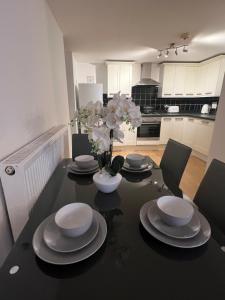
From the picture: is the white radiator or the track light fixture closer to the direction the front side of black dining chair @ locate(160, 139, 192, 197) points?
the white radiator

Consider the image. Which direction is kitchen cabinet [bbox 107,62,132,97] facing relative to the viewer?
toward the camera

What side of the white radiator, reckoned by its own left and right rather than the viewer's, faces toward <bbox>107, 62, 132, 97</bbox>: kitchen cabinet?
left

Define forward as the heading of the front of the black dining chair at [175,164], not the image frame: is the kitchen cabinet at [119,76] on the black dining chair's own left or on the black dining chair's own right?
on the black dining chair's own right

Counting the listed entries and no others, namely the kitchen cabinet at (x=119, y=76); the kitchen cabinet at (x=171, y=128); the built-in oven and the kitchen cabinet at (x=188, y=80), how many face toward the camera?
4

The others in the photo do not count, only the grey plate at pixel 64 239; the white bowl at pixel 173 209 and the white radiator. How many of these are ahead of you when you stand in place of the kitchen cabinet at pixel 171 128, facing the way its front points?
3

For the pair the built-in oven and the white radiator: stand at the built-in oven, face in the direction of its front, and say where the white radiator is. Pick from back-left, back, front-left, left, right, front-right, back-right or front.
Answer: front

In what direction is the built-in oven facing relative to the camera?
toward the camera

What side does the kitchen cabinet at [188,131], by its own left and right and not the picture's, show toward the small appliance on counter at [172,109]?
right

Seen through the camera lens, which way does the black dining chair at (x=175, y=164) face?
facing the viewer and to the left of the viewer

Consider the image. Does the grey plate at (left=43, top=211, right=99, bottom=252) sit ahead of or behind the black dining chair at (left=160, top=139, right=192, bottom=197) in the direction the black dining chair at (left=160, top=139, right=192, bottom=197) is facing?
ahead

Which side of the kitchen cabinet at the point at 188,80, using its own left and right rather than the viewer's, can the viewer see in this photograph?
front

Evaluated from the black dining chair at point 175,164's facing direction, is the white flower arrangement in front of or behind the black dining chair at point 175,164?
in front

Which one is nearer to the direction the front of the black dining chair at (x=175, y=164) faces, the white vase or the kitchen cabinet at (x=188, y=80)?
the white vase

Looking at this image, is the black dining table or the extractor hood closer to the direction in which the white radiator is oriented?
the black dining table

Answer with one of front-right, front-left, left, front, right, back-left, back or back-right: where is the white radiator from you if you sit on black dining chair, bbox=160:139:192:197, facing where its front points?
front

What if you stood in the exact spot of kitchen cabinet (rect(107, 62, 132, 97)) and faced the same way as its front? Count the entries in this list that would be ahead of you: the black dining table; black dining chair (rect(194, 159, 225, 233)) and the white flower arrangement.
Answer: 3

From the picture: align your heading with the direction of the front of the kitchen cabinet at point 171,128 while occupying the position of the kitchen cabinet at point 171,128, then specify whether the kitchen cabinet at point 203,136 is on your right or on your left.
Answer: on your left
